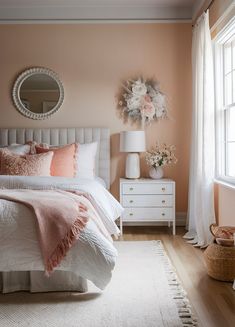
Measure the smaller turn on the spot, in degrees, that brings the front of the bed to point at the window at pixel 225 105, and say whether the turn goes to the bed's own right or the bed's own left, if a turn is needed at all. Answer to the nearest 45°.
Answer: approximately 135° to the bed's own left

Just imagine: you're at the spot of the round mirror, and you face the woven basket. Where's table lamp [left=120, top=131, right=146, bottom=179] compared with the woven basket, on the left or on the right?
left

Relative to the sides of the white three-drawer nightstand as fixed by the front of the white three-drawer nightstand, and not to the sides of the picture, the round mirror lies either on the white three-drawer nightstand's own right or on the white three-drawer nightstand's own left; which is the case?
on the white three-drawer nightstand's own right

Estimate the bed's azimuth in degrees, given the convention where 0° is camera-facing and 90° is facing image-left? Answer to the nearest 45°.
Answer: approximately 0°

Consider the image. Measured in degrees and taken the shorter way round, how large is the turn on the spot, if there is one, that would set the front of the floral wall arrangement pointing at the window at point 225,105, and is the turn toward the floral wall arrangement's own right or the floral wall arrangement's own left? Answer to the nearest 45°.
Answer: approximately 45° to the floral wall arrangement's own left

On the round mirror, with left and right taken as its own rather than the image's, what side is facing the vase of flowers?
left

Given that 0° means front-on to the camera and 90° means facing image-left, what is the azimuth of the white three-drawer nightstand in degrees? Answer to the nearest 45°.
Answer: approximately 0°

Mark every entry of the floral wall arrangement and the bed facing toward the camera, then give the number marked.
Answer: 2

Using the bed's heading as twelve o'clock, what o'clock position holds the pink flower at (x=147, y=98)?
The pink flower is roughly at 7 o'clock from the bed.

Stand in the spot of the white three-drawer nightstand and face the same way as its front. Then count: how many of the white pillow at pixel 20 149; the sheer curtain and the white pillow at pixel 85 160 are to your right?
2

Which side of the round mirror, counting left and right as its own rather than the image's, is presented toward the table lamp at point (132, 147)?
left
